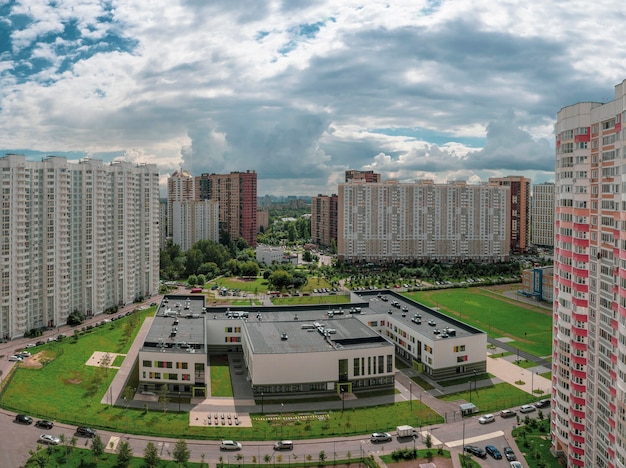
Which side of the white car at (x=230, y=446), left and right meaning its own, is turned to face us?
right

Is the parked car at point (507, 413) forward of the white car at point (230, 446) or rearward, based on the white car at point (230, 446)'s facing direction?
forward

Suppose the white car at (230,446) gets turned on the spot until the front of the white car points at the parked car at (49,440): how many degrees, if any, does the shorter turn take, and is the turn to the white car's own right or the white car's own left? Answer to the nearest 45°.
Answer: approximately 180°

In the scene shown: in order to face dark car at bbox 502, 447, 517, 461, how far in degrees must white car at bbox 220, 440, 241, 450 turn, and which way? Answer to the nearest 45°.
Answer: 0° — it already faces it

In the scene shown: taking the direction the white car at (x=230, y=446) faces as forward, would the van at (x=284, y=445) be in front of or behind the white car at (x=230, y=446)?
in front

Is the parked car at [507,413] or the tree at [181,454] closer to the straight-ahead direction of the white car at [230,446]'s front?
the parked car

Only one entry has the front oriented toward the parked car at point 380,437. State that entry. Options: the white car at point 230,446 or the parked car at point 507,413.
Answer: the white car

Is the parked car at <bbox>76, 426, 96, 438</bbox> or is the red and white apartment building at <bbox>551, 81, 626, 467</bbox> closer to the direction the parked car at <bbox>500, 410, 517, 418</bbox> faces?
the red and white apartment building
